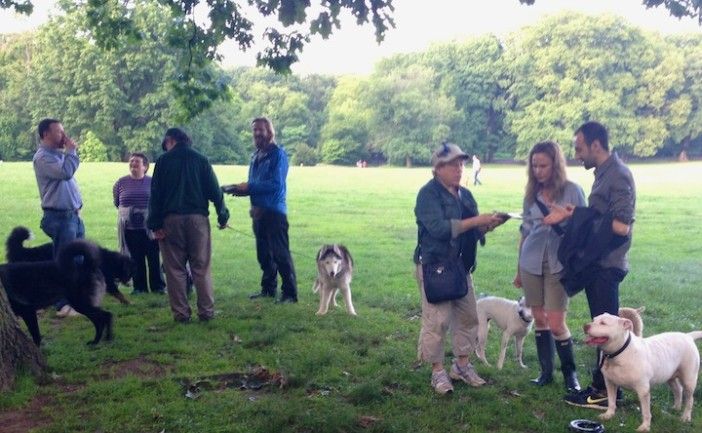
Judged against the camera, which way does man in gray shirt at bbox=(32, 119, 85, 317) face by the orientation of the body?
to the viewer's right

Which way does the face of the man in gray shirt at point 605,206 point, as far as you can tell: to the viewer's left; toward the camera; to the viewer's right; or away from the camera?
to the viewer's left

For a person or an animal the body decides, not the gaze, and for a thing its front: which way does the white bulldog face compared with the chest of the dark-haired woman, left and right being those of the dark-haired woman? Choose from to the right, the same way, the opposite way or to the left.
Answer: to the right

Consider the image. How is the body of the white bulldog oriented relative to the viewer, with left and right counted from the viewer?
facing the viewer and to the left of the viewer

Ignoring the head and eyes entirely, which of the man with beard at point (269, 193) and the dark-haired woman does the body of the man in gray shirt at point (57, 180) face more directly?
the man with beard

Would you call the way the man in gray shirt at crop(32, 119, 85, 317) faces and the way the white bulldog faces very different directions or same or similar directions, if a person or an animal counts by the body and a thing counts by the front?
very different directions

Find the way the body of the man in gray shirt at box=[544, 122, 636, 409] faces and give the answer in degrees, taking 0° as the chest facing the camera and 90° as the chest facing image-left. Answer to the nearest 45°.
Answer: approximately 90°

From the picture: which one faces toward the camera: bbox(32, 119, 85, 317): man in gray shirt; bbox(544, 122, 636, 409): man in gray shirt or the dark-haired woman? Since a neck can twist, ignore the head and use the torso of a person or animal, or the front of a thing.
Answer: the dark-haired woman

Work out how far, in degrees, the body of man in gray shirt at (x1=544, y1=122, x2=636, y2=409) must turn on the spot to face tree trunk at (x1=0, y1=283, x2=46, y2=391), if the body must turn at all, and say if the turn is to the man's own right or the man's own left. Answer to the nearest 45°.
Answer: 0° — they already face it

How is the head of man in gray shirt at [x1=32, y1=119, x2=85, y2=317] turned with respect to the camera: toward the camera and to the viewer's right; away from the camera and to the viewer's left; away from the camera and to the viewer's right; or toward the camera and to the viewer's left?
toward the camera and to the viewer's right

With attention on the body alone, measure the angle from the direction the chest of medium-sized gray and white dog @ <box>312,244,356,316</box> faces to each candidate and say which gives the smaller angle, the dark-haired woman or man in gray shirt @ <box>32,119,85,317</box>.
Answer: the man in gray shirt

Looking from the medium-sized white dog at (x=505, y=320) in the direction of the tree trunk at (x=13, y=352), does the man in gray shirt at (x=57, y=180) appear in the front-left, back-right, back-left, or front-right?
front-right

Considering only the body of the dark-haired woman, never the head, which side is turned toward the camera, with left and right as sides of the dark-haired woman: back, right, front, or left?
front
